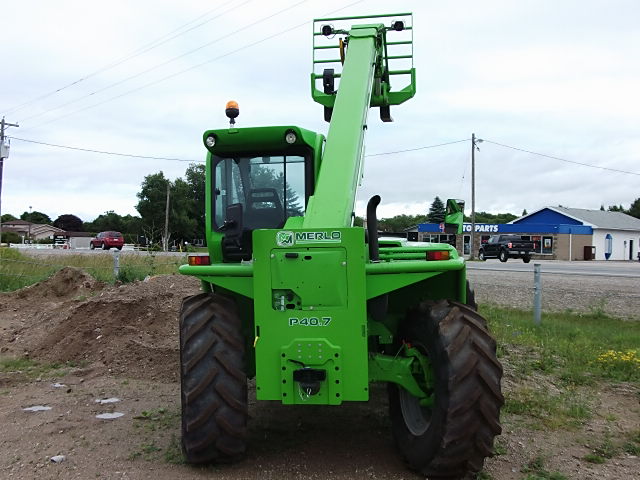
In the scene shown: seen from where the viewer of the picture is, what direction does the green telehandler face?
facing away from the viewer

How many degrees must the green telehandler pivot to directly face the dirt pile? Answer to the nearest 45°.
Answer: approximately 45° to its left

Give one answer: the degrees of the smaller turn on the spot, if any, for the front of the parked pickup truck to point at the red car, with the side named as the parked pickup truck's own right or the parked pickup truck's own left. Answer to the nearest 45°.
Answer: approximately 45° to the parked pickup truck's own left

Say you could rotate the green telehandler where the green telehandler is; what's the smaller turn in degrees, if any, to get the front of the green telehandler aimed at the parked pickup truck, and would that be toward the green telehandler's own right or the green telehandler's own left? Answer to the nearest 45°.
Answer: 0° — it already faces it

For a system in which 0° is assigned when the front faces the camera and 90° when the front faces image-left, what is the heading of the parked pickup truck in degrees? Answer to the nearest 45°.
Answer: approximately 135°

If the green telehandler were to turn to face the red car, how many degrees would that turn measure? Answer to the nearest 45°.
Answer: approximately 45° to its left
